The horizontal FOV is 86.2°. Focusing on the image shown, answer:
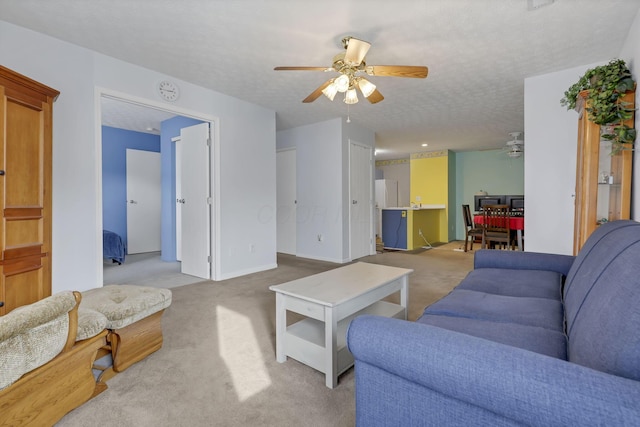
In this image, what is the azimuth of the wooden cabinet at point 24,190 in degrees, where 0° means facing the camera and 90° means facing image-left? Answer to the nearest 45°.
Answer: approximately 315°

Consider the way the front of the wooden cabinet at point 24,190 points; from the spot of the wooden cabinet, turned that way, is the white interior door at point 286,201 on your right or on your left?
on your left

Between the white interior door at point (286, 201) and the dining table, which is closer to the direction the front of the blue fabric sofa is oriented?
the white interior door

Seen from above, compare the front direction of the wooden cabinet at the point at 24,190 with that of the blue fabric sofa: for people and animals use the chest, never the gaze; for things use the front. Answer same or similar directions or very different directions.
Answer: very different directions

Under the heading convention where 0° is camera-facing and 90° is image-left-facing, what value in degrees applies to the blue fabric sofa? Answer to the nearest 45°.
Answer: approximately 90°

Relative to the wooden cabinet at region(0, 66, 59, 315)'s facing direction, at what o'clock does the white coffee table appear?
The white coffee table is roughly at 12 o'clock from the wooden cabinet.

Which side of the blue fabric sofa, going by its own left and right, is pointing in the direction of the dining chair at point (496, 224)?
right
